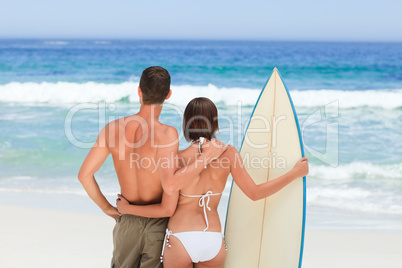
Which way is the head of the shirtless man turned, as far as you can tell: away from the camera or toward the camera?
away from the camera

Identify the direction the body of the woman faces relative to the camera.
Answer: away from the camera

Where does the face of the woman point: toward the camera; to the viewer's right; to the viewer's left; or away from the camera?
away from the camera

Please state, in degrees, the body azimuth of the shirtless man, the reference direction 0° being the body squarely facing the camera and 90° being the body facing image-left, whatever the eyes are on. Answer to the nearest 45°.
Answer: approximately 180°
